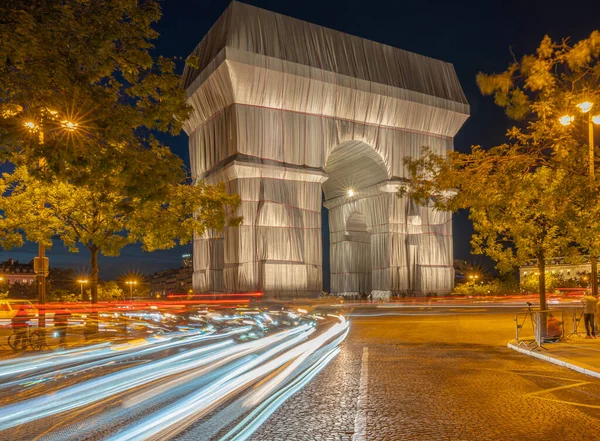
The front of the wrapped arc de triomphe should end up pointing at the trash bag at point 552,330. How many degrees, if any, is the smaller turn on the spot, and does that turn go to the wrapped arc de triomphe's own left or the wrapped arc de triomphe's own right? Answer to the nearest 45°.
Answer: approximately 45° to the wrapped arc de triomphe's own right

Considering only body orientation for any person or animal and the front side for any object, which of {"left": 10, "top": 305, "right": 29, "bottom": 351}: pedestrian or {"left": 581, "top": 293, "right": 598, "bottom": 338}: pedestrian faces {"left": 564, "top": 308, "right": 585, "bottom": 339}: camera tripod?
{"left": 581, "top": 293, "right": 598, "bottom": 338}: pedestrian

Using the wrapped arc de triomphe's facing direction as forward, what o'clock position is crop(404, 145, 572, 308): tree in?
The tree is roughly at 1 o'clock from the wrapped arc de triomphe.

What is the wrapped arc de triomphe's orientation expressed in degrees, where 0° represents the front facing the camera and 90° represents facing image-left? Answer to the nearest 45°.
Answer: approximately 315°
